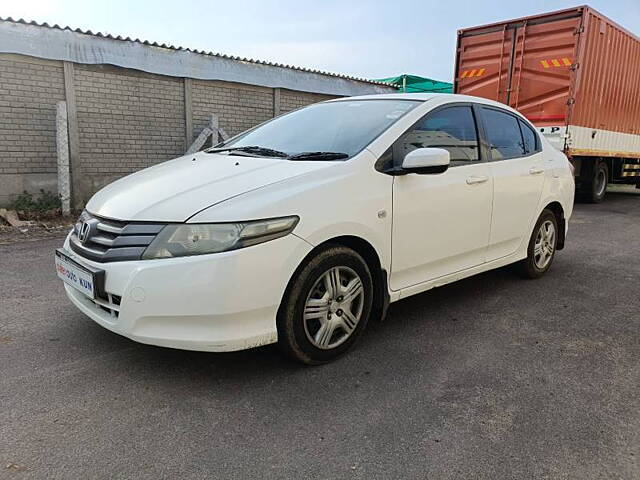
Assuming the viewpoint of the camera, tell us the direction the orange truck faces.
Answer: facing away from the viewer and to the right of the viewer

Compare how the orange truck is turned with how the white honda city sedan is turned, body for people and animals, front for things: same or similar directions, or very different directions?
very different directions

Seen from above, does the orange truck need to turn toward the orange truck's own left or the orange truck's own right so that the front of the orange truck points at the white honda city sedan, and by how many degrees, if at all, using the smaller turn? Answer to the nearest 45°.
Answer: approximately 135° to the orange truck's own right

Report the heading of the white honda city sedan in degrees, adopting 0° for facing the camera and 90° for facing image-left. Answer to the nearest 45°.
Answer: approximately 45°

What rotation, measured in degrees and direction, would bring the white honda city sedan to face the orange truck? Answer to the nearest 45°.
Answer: approximately 180°

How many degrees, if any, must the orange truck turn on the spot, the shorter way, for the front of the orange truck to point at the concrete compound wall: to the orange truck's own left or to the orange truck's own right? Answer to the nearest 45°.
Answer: approximately 180°
